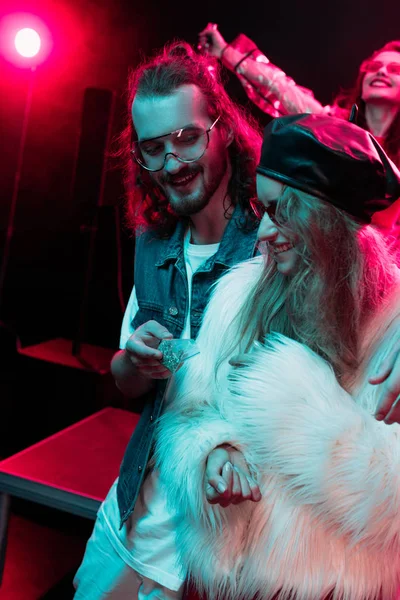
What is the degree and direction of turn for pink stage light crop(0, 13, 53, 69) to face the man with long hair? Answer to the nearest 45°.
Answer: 0° — it already faces them

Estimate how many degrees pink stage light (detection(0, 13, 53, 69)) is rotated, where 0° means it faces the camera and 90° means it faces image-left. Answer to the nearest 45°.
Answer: approximately 0°
